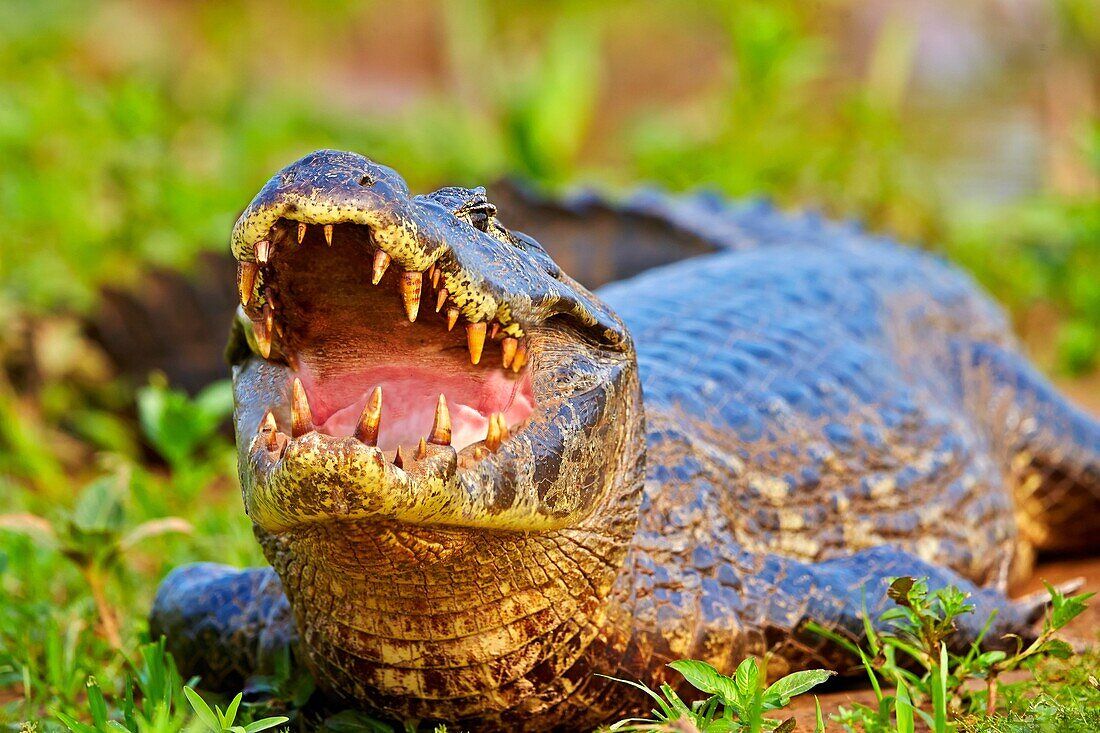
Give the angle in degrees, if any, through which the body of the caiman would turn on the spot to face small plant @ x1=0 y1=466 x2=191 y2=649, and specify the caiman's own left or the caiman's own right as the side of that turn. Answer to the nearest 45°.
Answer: approximately 90° to the caiman's own right

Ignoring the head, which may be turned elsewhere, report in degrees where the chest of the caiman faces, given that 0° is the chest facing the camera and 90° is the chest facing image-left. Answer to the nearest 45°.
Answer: approximately 45°
